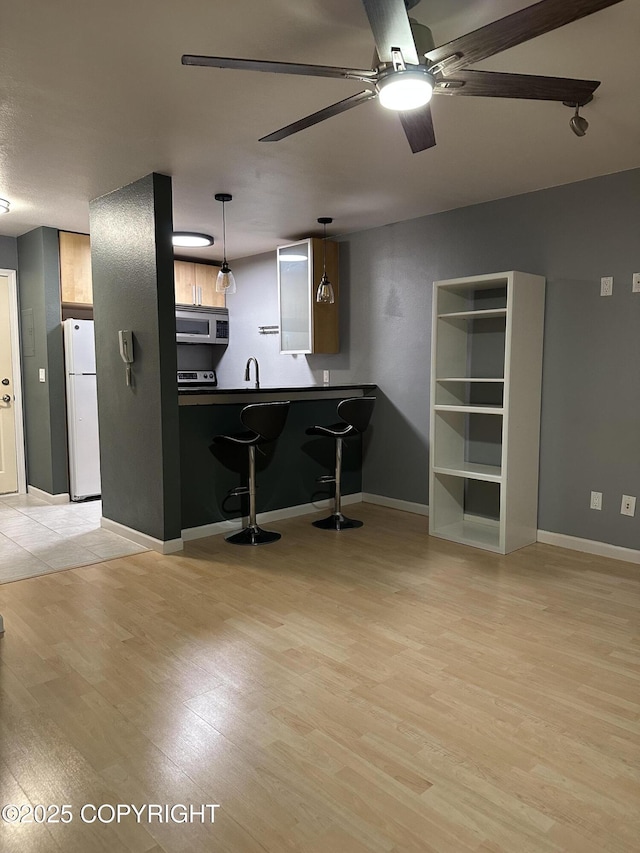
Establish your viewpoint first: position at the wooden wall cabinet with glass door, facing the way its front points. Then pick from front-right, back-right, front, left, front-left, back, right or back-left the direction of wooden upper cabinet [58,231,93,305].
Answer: front-right

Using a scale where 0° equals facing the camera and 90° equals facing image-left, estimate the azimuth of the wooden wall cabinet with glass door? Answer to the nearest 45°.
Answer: approximately 45°

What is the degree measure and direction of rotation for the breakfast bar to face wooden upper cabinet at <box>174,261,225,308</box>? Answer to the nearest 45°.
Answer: approximately 135° to its left

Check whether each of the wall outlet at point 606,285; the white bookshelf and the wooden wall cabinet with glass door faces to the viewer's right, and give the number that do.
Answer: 0

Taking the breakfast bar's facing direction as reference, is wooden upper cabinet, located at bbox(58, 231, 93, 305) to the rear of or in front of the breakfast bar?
to the rear

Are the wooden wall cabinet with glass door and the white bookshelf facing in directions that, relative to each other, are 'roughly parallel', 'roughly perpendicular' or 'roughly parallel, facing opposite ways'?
roughly parallel

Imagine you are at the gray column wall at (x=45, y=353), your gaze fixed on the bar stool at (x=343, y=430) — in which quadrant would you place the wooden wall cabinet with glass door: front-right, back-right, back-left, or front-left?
front-left

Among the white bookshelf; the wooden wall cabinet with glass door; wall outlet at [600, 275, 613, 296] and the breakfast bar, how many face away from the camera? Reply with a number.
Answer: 0

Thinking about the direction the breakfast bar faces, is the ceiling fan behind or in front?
in front

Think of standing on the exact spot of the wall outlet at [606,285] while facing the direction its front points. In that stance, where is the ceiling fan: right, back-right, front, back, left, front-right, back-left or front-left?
front

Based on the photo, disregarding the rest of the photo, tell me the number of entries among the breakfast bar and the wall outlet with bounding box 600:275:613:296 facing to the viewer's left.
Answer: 0

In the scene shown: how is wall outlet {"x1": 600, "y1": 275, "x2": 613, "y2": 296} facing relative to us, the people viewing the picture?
facing the viewer

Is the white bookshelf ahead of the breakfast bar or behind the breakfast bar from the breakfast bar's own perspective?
ahead
